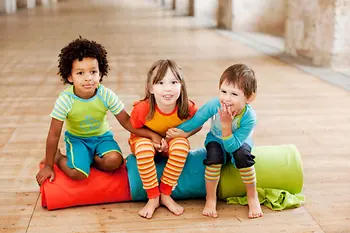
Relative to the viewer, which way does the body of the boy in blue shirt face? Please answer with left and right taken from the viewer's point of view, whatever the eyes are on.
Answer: facing the viewer
